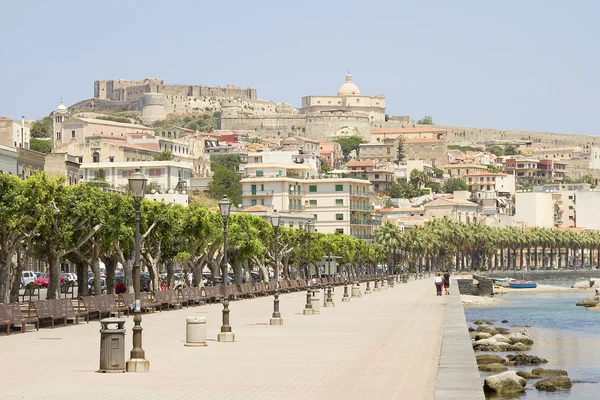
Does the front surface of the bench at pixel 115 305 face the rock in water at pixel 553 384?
yes

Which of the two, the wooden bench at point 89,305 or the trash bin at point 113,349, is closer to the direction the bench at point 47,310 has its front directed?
the trash bin

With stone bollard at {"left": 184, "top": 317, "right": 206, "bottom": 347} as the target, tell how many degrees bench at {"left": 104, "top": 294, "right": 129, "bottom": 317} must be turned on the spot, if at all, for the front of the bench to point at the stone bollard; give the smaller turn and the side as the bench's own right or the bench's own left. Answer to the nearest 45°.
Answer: approximately 45° to the bench's own right

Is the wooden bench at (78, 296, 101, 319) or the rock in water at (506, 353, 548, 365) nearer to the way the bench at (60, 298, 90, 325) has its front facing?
the rock in water

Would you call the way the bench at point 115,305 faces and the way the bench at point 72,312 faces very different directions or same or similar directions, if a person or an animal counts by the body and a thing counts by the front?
same or similar directions

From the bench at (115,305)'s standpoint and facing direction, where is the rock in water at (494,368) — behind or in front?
in front

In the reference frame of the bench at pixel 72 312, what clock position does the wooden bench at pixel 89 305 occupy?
The wooden bench is roughly at 8 o'clock from the bench.

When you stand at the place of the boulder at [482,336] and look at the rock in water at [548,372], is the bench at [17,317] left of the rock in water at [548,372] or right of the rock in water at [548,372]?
right

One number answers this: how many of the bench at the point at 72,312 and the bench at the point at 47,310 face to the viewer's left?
0

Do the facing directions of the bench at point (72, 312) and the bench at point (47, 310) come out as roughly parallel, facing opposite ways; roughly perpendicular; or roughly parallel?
roughly parallel

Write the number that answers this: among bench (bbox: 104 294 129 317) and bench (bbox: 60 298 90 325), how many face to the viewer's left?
0

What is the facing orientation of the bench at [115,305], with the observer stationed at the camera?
facing the viewer and to the right of the viewer

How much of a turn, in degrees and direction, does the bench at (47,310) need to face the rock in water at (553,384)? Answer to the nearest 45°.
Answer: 0° — it already faces it
